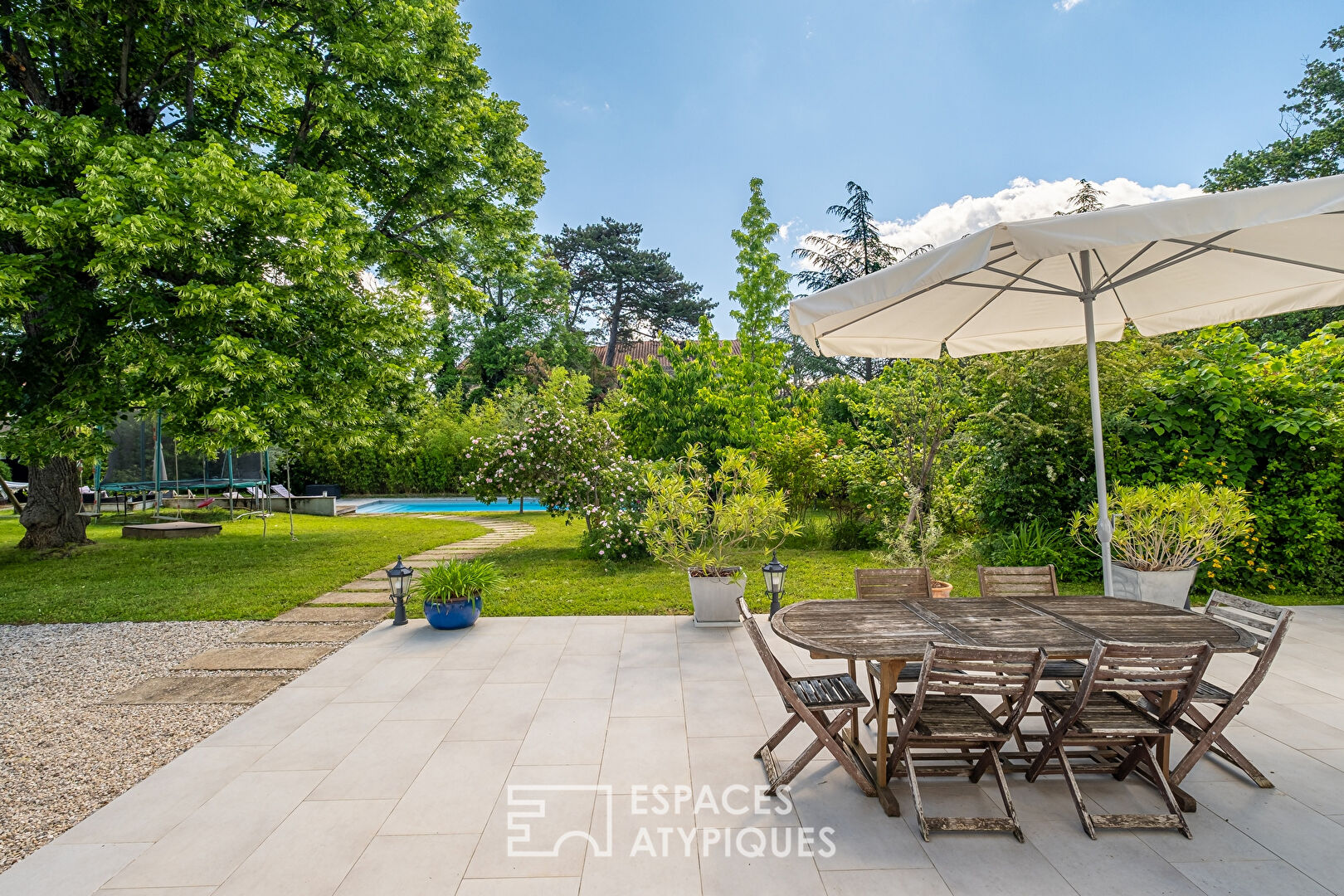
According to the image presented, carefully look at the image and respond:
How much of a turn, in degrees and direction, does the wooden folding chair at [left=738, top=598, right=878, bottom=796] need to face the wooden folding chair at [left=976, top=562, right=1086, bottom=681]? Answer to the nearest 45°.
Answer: approximately 45° to its left

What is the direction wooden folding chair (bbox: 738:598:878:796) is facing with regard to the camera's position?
facing to the right of the viewer

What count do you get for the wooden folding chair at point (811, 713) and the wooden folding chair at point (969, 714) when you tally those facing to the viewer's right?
1

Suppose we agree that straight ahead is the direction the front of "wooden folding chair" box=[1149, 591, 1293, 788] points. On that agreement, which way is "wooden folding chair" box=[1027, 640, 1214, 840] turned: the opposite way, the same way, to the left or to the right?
to the right

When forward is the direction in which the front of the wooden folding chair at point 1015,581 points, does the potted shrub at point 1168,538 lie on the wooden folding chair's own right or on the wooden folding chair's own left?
on the wooden folding chair's own left

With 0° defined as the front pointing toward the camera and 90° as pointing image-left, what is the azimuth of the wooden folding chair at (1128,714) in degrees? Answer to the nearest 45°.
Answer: approximately 135°

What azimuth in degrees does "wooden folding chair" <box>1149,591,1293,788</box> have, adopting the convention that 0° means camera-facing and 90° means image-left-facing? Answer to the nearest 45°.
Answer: approximately 45°

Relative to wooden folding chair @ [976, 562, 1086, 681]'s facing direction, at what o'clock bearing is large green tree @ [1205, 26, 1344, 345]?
The large green tree is roughly at 8 o'clock from the wooden folding chair.

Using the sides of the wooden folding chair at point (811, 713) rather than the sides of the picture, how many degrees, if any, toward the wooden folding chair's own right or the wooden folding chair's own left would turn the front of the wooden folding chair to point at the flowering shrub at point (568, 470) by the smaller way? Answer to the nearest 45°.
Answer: approximately 135° to the wooden folding chair's own left

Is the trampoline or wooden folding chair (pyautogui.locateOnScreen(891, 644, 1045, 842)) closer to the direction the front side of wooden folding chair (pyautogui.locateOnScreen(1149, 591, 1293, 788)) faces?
the wooden folding chair

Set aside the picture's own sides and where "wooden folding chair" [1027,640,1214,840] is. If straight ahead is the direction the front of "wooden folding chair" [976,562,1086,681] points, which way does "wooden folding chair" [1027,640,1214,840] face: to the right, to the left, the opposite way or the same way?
the opposite way

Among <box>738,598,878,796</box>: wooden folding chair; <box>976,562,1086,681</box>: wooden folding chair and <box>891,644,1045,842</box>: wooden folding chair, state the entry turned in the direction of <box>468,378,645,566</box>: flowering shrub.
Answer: <box>891,644,1045,842</box>: wooden folding chair

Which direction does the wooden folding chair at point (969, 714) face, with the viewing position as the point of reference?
facing away from the viewer and to the left of the viewer
